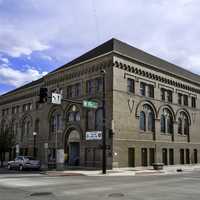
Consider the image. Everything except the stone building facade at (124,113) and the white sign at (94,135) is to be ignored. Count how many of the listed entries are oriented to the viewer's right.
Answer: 0

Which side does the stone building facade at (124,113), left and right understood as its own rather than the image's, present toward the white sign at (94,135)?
front

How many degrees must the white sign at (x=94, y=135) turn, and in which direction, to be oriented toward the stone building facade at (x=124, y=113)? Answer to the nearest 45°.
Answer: approximately 135° to its left

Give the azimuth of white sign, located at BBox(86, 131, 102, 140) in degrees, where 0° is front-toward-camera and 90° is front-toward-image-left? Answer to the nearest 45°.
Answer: approximately 0°
